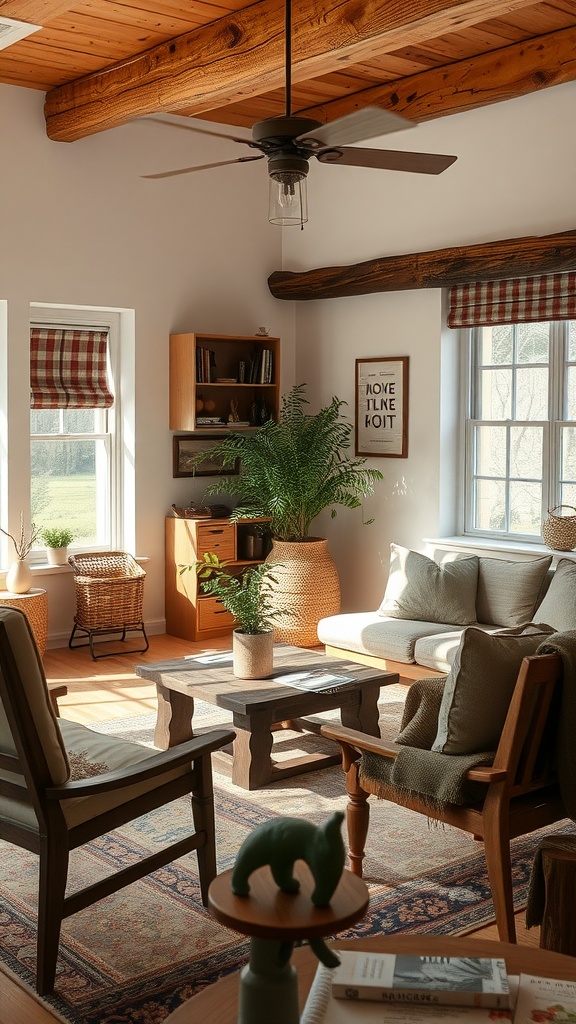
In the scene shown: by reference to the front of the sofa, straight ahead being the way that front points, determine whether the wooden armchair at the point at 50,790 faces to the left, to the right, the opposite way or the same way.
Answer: the opposite way

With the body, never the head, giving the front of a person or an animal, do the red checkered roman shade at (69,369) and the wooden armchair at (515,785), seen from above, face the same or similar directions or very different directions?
very different directions

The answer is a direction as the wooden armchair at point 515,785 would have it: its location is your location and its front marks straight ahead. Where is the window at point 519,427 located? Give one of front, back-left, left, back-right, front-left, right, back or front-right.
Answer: front-right

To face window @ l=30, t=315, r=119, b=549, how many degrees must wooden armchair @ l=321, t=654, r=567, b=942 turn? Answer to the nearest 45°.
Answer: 0° — it already faces it

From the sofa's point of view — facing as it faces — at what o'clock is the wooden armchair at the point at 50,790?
The wooden armchair is roughly at 11 o'clock from the sofa.

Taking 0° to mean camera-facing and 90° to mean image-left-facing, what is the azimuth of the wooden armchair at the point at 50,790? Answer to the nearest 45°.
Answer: approximately 225°

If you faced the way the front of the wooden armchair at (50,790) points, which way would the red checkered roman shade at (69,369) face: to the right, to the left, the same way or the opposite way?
to the right

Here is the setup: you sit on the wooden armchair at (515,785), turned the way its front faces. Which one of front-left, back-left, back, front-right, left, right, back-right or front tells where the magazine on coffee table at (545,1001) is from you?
back-left

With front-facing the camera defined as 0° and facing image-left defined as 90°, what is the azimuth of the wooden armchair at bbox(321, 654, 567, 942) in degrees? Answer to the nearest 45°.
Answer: approximately 135°

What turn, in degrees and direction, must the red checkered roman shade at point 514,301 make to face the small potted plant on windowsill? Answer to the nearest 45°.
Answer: approximately 45° to its right

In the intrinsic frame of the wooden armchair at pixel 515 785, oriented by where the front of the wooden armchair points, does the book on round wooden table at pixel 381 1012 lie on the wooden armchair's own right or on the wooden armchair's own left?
on the wooden armchair's own left

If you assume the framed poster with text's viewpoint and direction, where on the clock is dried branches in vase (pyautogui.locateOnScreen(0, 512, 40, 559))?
The dried branches in vase is roughly at 1 o'clock from the framed poster with text.

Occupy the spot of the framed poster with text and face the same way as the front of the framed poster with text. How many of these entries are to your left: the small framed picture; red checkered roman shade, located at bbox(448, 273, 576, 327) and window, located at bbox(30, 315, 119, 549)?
1

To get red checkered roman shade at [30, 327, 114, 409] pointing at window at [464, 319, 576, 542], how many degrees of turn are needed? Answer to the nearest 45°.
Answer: approximately 45° to its left
